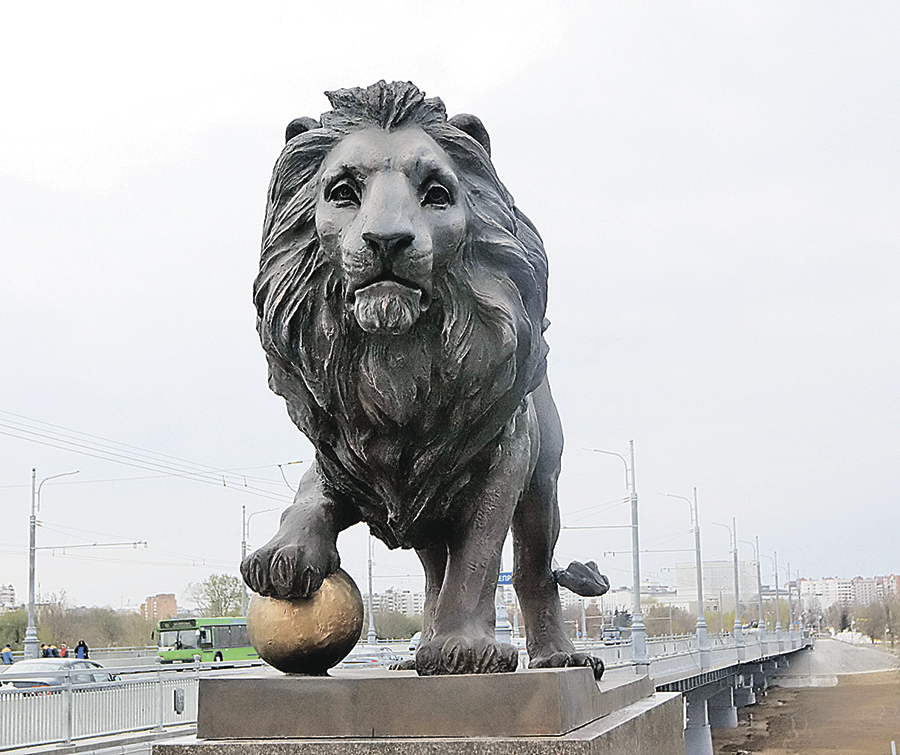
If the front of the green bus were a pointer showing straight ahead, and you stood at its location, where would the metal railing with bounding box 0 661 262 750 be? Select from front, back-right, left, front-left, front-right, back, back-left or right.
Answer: front-left

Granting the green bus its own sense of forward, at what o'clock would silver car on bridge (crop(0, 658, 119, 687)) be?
The silver car on bridge is roughly at 11 o'clock from the green bus.

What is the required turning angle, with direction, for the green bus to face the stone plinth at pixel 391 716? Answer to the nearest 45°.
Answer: approximately 45° to its left

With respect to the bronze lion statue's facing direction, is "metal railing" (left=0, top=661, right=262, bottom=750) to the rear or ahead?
to the rear

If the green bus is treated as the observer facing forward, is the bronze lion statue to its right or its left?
on its left

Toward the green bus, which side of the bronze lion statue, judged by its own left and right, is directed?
back

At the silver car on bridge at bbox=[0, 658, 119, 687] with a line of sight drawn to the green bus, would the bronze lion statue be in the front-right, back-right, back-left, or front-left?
back-right

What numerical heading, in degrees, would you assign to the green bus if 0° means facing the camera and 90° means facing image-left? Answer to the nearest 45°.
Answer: approximately 45°

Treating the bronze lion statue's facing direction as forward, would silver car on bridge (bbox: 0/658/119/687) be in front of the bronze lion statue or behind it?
behind

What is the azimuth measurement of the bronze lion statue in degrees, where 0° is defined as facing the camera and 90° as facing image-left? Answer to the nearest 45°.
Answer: approximately 0°
